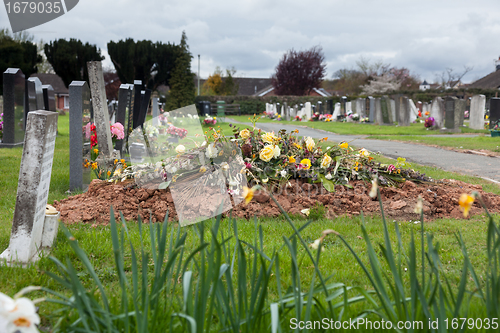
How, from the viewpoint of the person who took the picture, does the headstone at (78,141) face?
facing to the right of the viewer

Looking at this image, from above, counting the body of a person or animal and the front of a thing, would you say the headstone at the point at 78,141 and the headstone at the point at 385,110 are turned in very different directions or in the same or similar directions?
very different directions

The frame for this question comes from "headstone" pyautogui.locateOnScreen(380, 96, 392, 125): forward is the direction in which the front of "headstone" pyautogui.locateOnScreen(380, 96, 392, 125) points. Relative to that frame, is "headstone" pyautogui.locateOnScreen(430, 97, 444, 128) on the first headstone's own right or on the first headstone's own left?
on the first headstone's own left

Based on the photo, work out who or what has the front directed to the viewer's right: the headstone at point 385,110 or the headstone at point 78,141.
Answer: the headstone at point 78,141

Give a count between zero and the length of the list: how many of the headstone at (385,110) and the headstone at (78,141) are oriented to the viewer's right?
1

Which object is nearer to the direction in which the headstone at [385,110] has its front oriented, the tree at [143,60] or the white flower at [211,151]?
the white flower

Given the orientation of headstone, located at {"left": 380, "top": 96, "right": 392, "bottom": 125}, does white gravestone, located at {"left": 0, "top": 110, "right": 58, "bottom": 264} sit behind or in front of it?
in front

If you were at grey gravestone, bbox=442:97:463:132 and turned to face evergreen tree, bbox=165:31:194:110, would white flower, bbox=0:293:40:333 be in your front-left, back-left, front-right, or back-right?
back-left

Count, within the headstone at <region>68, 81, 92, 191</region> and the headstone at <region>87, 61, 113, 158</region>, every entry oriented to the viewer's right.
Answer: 2

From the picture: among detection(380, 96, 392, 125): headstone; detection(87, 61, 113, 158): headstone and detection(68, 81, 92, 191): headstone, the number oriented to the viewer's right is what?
2

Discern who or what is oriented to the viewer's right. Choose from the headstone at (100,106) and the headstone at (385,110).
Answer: the headstone at (100,106)

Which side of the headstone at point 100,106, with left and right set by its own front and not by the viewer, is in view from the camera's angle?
right

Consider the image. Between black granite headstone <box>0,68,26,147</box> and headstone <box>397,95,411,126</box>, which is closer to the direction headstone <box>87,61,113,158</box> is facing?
the headstone

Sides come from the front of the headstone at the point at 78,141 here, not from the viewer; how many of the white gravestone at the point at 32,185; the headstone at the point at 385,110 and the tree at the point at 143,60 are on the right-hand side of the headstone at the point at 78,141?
1
